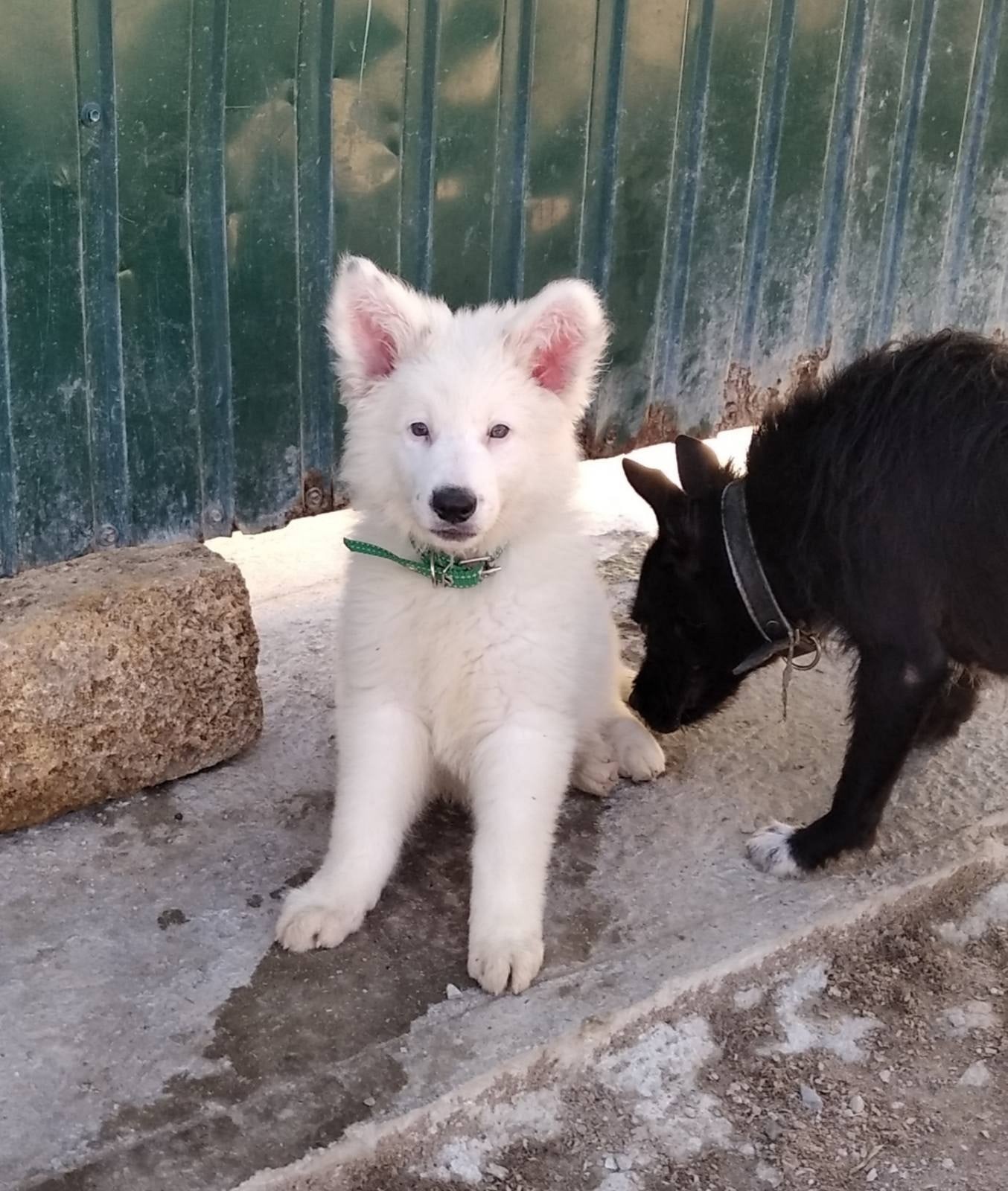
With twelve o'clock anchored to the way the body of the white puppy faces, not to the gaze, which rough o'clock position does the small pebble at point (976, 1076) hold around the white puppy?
The small pebble is roughly at 10 o'clock from the white puppy.

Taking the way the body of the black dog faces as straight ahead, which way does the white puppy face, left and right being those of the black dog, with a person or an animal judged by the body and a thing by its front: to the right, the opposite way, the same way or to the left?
to the left

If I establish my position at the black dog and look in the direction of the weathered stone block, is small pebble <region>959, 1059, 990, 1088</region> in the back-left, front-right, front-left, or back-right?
back-left

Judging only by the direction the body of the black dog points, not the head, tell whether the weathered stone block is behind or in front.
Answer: in front

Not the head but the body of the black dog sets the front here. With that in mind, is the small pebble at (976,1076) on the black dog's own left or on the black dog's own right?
on the black dog's own left

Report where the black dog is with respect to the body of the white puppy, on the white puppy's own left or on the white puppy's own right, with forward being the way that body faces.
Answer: on the white puppy's own left

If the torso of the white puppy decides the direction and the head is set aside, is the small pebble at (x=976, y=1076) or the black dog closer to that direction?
the small pebble

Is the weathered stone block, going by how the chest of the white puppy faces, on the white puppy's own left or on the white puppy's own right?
on the white puppy's own right

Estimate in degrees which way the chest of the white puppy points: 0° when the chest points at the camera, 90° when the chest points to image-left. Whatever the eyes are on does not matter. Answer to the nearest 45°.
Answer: approximately 0°

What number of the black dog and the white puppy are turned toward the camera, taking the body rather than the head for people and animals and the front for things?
1

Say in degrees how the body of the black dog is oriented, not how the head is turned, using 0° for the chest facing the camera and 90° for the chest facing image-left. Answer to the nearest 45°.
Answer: approximately 90°

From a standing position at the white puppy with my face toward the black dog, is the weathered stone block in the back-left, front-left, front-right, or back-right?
back-left
